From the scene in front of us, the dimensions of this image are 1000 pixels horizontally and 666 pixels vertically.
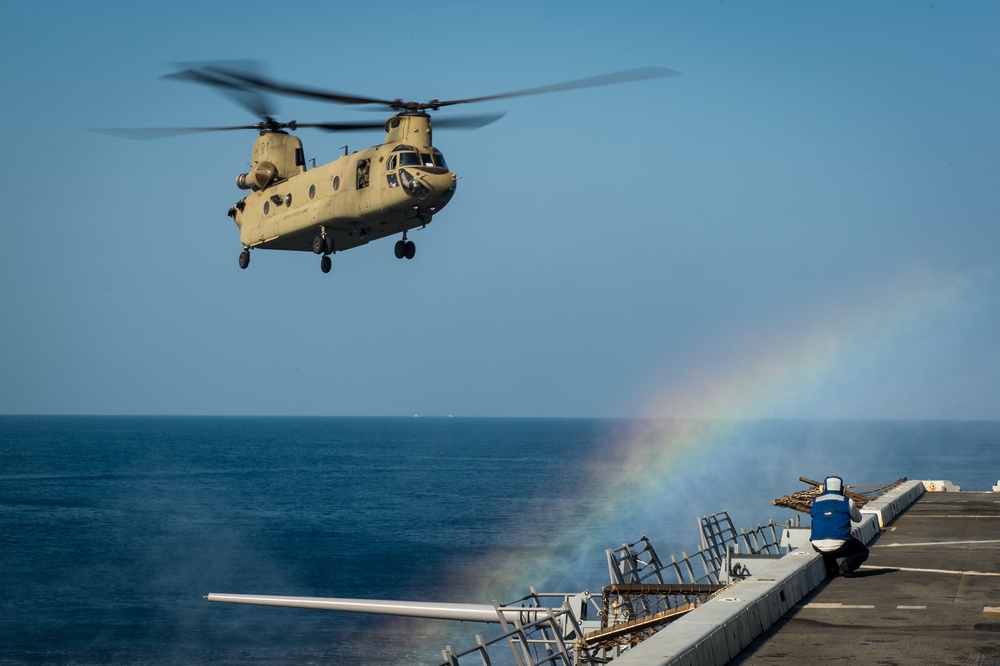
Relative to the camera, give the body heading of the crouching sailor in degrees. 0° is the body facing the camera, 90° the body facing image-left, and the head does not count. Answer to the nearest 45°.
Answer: approximately 180°
